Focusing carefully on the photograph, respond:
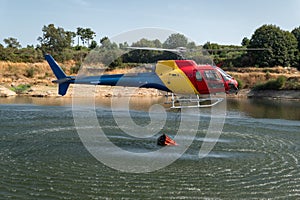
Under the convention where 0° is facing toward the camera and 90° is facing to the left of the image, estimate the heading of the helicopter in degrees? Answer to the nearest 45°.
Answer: approximately 270°
